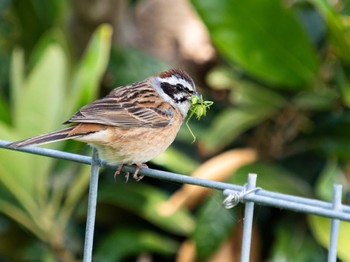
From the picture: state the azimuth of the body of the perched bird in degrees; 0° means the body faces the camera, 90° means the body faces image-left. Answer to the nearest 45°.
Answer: approximately 270°

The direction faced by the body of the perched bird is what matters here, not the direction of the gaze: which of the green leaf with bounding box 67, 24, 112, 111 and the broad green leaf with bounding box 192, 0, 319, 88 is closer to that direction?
the broad green leaf

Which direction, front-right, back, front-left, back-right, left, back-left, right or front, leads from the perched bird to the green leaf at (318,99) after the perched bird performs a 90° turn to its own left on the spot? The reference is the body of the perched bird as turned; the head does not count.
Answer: front-right

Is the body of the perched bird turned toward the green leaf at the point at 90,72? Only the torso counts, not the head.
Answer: no

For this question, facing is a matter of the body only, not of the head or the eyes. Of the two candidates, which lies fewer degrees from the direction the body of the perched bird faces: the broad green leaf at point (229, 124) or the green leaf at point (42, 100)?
the broad green leaf

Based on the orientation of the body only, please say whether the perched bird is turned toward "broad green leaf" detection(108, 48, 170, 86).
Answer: no

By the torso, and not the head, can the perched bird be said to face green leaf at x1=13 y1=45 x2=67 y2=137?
no

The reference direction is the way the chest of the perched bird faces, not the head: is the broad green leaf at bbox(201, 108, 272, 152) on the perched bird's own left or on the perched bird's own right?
on the perched bird's own left
